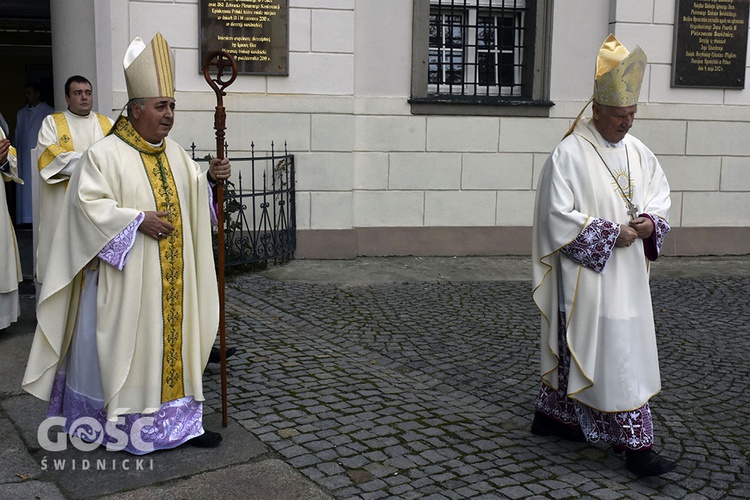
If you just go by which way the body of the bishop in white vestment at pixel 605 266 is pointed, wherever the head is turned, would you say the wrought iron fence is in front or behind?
behind

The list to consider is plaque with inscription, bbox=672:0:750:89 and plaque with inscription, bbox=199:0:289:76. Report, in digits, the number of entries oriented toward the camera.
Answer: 2

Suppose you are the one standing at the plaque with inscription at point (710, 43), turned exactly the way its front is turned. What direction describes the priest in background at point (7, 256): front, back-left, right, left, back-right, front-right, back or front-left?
front-right

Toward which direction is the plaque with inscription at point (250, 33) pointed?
toward the camera

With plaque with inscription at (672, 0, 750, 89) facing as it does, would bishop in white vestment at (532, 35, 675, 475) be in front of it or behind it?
in front

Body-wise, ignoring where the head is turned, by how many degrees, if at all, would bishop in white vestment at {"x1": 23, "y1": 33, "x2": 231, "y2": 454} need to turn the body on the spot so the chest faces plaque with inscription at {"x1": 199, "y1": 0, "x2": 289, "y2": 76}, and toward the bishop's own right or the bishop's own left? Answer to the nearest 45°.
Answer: approximately 135° to the bishop's own left

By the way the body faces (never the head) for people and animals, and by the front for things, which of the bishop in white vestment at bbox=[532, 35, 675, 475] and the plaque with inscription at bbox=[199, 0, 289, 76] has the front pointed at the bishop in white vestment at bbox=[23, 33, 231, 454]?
the plaque with inscription

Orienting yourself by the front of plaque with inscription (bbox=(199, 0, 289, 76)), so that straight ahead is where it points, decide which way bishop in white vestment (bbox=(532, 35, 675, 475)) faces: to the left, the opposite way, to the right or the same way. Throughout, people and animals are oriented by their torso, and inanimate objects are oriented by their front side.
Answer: the same way

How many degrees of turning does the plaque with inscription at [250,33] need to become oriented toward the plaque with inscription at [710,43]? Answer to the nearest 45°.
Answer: approximately 90° to its left

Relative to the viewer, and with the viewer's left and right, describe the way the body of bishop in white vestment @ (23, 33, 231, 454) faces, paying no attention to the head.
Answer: facing the viewer and to the right of the viewer

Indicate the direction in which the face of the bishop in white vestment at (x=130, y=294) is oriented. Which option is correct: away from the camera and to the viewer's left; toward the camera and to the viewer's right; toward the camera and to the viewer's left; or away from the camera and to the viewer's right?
toward the camera and to the viewer's right

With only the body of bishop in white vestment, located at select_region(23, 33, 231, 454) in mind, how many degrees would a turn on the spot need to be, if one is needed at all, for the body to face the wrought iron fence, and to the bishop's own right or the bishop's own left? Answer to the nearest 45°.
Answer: approximately 135° to the bishop's own left

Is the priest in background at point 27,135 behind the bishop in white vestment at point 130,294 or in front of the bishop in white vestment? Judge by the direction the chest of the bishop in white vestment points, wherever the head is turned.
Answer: behind
